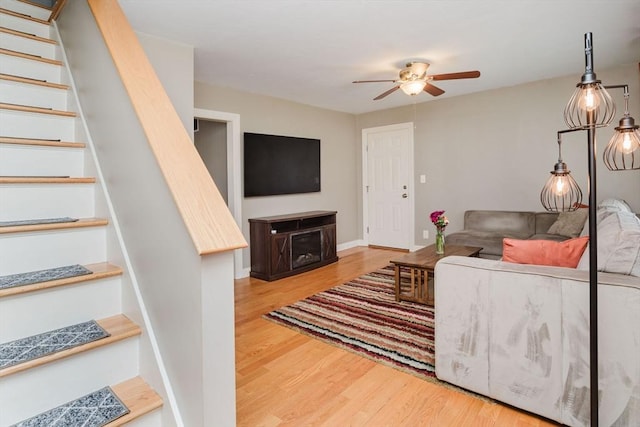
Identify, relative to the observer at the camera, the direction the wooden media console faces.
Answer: facing the viewer and to the right of the viewer

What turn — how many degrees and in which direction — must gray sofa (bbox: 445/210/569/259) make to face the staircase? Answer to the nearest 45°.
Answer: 0° — it already faces it

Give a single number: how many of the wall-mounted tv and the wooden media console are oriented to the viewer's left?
0

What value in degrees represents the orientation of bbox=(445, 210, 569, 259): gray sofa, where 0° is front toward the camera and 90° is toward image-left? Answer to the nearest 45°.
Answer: approximately 0°

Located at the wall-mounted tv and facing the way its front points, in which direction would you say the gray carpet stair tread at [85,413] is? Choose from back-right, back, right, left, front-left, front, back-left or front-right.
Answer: front-right

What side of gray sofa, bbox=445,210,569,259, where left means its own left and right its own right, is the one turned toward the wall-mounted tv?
right

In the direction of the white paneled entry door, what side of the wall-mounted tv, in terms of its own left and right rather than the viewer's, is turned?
left
